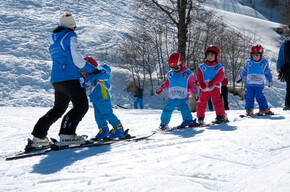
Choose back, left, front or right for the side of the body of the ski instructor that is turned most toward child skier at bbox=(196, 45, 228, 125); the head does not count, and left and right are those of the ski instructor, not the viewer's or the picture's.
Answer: front

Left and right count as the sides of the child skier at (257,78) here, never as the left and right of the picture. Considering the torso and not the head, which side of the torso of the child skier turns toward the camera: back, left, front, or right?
front

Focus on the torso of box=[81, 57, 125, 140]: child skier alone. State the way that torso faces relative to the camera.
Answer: to the viewer's left

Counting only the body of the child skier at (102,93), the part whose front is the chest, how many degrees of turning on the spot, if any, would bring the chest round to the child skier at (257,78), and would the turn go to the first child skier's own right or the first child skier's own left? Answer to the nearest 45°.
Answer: approximately 135° to the first child skier's own right

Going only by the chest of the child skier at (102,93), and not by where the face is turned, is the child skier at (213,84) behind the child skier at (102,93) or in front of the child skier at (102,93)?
behind

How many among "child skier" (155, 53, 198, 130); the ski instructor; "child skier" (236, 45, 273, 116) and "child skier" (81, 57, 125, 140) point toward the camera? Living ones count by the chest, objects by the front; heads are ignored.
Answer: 2

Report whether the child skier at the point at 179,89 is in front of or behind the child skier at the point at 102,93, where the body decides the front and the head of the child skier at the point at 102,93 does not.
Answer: behind

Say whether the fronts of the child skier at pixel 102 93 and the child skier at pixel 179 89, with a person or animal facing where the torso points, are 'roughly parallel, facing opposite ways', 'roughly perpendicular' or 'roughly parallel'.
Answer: roughly perpendicular

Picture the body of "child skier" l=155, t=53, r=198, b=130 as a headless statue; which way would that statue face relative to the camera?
toward the camera

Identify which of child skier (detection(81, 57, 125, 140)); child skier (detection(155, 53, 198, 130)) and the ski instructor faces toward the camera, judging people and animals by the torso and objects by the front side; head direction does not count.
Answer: child skier (detection(155, 53, 198, 130))

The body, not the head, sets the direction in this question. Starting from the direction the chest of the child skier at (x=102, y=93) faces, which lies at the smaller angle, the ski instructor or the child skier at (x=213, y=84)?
the ski instructor

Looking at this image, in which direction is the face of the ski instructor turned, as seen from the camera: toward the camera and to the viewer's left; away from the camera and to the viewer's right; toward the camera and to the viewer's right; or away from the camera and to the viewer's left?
away from the camera and to the viewer's right
